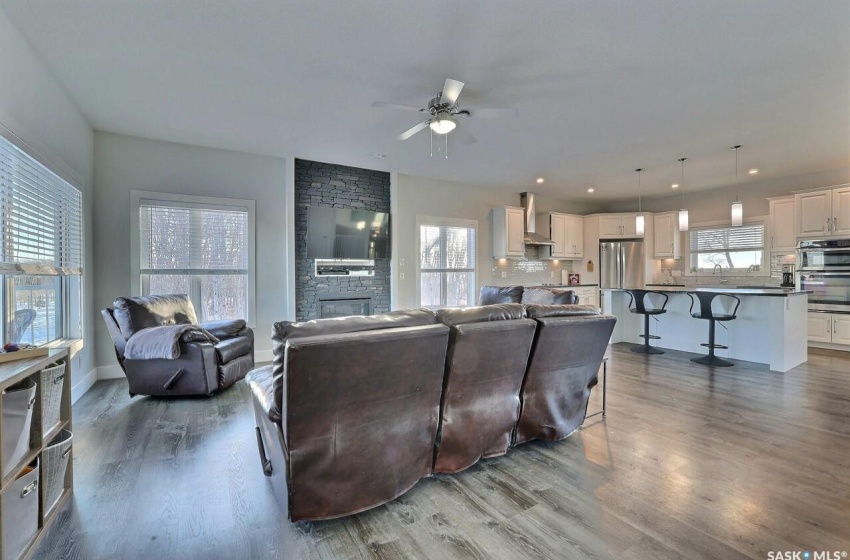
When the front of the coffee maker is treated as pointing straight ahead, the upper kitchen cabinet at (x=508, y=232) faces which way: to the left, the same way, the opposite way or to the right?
to the left

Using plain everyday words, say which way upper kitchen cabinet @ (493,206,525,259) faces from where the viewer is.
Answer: facing the viewer and to the right of the viewer

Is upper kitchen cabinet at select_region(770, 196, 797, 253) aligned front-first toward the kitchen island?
yes

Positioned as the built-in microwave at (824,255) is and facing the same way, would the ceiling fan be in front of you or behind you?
in front

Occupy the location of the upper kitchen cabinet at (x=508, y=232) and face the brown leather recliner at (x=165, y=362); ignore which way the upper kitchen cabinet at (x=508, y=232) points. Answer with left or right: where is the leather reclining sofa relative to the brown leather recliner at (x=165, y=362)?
left

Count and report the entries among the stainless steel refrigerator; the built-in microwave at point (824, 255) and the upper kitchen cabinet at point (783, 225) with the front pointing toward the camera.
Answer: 3

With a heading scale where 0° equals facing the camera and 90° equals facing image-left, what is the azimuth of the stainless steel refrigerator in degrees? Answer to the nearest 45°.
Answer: approximately 0°

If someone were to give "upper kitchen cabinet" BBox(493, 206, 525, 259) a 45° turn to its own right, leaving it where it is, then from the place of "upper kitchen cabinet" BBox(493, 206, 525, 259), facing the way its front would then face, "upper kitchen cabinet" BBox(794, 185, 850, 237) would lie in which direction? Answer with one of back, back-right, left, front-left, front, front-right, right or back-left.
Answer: left

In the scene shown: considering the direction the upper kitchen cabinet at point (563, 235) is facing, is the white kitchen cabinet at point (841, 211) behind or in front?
in front

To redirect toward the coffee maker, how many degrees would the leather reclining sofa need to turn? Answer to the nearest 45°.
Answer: approximately 90° to its right

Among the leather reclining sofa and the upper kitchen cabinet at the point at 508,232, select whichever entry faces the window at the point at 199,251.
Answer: the leather reclining sofa

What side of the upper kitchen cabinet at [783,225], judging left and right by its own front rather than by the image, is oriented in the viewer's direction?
front

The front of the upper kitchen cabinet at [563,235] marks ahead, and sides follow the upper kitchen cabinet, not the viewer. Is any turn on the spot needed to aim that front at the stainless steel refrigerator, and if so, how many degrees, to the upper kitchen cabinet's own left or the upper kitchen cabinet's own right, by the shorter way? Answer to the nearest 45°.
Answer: approximately 45° to the upper kitchen cabinet's own left

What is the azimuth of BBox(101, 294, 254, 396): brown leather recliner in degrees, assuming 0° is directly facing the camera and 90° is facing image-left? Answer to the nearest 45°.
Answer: approximately 315°

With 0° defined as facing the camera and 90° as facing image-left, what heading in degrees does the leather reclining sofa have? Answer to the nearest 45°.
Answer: approximately 135°
